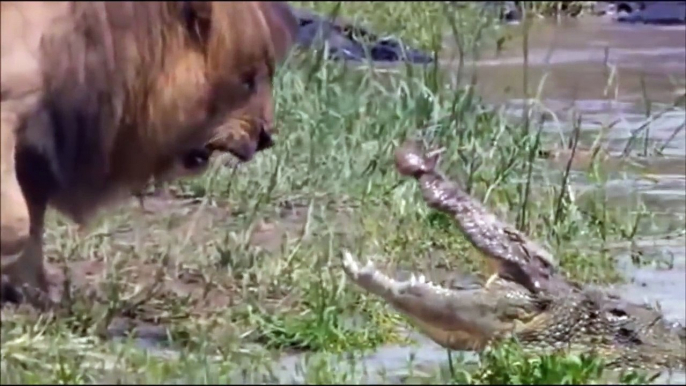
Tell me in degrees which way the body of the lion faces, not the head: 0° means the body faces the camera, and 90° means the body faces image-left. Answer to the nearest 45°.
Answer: approximately 270°

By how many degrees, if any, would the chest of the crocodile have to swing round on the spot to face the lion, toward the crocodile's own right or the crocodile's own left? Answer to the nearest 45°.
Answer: approximately 45° to the crocodile's own left

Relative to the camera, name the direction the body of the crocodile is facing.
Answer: to the viewer's left

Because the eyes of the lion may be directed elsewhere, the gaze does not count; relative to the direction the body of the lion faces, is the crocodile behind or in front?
in front

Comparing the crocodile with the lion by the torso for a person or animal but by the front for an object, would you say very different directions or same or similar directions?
very different directions

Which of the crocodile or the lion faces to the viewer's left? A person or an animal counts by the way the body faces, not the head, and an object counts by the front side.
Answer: the crocodile

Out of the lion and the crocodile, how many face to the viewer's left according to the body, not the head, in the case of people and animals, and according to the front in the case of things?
1
